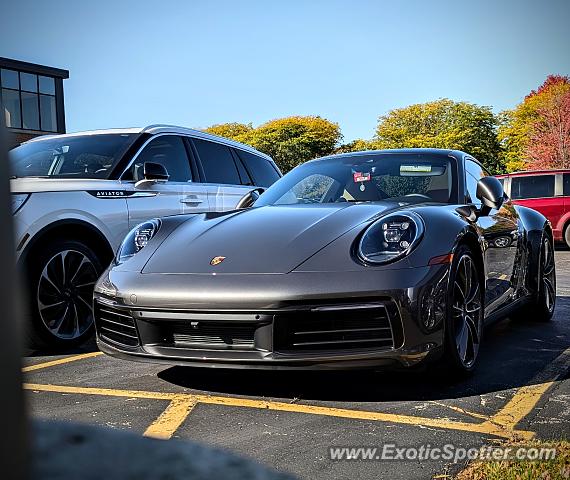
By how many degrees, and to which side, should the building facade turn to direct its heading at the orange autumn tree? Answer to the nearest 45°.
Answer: approximately 45° to its left

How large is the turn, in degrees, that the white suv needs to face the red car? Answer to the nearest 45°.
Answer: approximately 180°

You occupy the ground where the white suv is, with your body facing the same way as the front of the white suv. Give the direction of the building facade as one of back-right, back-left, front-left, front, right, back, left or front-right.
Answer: back-right

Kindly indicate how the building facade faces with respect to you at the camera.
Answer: facing the viewer and to the right of the viewer

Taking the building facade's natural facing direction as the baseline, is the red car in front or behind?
in front

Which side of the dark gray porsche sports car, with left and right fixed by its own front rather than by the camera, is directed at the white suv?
right

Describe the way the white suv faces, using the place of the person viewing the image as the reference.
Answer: facing the viewer and to the left of the viewer

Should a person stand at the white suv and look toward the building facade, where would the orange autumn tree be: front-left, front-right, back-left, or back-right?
front-right

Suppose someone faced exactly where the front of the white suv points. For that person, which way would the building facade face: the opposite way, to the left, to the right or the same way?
to the left

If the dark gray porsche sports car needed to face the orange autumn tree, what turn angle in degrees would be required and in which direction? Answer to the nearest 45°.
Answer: approximately 135° to its right

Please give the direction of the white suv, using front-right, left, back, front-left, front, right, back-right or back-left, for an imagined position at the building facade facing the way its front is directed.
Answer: front-right

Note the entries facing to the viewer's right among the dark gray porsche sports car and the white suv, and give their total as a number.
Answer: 0

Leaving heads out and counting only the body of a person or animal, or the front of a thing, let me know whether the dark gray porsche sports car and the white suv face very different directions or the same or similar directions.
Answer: same or similar directions
